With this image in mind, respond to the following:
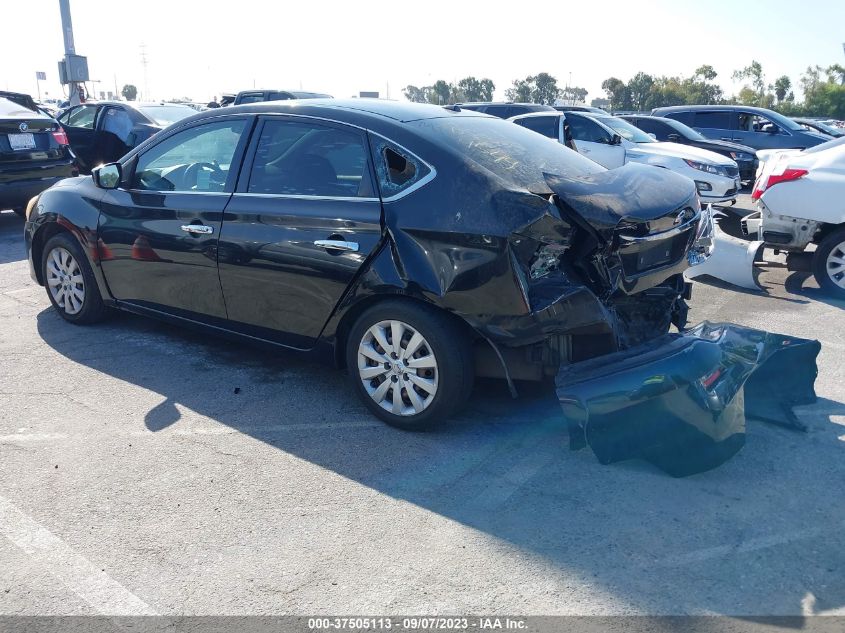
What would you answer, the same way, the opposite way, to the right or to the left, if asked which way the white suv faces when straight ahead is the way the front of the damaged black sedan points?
the opposite way

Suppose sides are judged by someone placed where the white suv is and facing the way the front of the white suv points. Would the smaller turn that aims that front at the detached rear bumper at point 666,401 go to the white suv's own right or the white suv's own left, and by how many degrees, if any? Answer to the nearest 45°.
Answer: approximately 45° to the white suv's own right

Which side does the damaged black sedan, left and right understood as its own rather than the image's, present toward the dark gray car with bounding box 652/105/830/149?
right

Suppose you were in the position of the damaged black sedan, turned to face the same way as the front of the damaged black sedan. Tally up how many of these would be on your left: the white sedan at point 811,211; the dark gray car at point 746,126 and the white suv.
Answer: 0

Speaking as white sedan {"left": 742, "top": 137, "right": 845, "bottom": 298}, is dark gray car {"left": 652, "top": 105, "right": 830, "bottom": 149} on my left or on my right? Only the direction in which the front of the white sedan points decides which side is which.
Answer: on my left

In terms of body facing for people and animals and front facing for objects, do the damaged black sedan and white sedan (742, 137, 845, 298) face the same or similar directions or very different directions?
very different directions

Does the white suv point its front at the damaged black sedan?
no

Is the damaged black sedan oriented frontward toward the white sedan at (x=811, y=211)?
no

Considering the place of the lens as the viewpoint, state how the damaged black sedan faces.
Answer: facing away from the viewer and to the left of the viewer

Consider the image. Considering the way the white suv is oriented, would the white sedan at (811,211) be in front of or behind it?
in front

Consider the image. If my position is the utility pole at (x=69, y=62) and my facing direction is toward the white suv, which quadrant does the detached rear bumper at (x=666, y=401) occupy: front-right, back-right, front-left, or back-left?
front-right

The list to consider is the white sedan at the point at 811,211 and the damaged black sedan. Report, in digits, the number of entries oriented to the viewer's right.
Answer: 1
